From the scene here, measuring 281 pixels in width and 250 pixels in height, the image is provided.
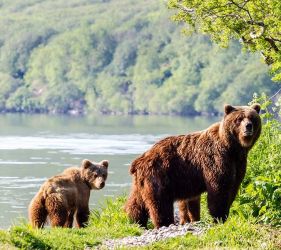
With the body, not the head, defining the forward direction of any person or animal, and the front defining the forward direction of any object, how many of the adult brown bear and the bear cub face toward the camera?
0

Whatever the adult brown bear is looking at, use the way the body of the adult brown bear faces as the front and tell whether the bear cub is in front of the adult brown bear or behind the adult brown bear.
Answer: behind

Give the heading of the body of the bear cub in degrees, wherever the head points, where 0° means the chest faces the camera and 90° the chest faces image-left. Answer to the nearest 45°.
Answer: approximately 225°

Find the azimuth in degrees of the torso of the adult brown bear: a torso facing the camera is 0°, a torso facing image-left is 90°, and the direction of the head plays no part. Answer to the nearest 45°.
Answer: approximately 270°
